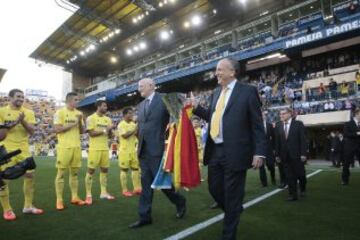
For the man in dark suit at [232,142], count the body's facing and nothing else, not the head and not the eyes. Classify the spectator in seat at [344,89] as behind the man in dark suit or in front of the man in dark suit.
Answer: behind

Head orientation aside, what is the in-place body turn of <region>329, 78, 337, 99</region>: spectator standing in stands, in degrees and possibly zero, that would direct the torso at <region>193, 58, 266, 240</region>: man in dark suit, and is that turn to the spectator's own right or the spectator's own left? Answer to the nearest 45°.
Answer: approximately 45° to the spectator's own left

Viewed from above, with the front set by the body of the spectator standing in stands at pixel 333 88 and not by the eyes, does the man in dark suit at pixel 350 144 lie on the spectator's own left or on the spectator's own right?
on the spectator's own left

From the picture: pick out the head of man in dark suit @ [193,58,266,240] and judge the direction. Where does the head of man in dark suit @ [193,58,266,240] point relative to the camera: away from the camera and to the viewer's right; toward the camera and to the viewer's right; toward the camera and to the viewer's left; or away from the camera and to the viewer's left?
toward the camera and to the viewer's left

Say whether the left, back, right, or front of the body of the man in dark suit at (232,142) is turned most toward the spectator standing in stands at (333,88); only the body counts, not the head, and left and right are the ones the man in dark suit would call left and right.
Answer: back

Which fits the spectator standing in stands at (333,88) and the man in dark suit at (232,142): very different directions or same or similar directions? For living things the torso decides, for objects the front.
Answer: same or similar directions

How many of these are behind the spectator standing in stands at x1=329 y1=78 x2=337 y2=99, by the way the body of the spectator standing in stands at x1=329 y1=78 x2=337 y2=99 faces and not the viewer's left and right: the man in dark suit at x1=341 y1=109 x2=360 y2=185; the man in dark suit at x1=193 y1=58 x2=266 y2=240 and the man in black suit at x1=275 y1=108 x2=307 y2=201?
0

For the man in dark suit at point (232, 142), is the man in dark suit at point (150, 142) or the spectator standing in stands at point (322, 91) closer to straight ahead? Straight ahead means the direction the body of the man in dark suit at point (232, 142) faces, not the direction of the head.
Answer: the man in dark suit

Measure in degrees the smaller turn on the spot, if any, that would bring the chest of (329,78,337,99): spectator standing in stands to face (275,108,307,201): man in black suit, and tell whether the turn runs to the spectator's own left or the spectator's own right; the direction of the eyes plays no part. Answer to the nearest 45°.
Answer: approximately 45° to the spectator's own left

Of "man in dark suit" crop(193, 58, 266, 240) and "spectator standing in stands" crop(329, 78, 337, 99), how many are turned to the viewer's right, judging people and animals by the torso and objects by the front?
0

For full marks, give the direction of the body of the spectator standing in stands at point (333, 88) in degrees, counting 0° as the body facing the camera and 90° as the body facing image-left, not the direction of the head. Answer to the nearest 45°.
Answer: approximately 45°

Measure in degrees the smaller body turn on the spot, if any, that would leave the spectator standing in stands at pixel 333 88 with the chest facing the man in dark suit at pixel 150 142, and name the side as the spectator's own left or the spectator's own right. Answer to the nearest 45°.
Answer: approximately 45° to the spectator's own left

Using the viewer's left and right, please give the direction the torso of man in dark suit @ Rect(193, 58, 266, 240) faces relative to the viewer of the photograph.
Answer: facing the viewer and to the left of the viewer
